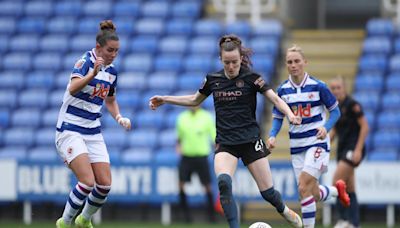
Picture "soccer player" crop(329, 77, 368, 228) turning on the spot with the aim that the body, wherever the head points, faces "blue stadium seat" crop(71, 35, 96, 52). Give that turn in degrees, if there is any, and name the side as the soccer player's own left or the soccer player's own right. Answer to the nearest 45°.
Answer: approximately 90° to the soccer player's own right

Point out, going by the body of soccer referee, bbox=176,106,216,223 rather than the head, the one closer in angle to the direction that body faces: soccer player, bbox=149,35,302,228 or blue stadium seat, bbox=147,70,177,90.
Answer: the soccer player

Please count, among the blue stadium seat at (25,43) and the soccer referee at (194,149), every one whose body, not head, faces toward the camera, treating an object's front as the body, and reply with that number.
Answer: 2

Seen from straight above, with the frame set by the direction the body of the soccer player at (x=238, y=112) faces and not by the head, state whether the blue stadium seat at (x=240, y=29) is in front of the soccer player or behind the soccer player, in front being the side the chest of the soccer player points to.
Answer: behind

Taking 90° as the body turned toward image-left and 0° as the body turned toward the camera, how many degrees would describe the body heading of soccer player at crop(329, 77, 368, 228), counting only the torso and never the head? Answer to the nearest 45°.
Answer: approximately 45°

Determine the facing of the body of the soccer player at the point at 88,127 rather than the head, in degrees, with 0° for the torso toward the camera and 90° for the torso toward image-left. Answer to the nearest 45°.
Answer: approximately 315°
